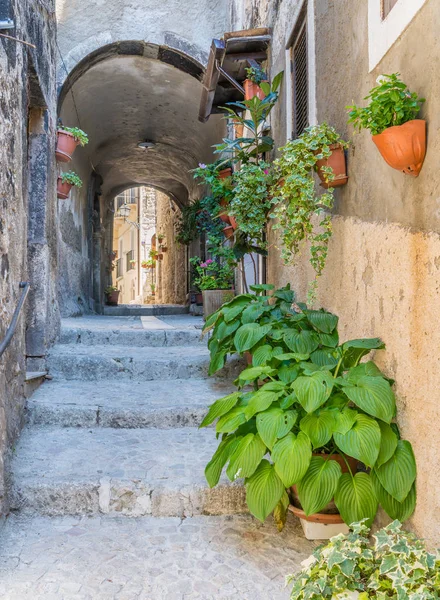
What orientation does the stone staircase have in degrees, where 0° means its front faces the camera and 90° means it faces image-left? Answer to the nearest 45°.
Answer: approximately 0°

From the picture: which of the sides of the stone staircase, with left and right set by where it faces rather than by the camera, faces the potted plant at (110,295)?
back

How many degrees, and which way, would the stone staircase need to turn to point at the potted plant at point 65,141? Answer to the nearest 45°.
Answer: approximately 180°

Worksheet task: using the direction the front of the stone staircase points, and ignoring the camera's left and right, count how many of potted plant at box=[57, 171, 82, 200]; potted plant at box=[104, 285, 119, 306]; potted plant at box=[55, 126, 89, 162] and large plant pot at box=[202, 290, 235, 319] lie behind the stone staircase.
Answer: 4

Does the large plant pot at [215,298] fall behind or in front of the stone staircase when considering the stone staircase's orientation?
behind
